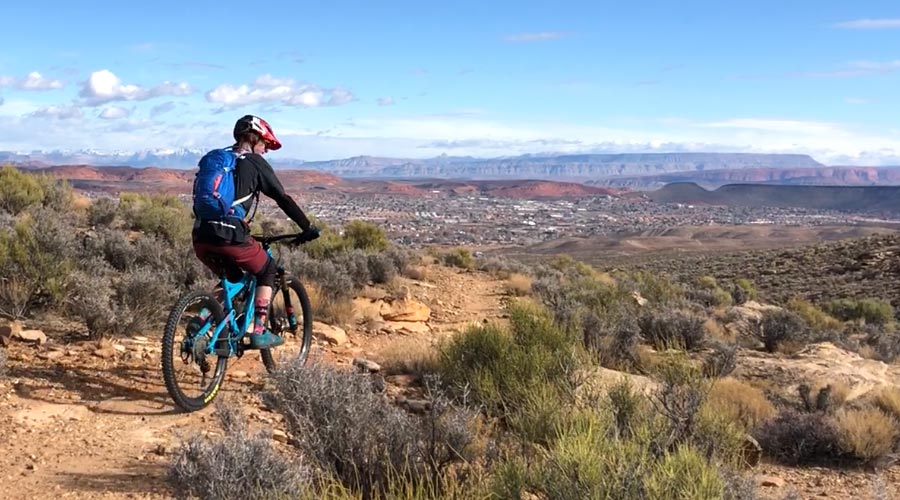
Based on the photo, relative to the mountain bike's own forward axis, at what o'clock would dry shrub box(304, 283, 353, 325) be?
The dry shrub is roughly at 11 o'clock from the mountain bike.

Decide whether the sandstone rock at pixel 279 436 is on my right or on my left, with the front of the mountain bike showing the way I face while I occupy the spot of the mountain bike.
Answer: on my right

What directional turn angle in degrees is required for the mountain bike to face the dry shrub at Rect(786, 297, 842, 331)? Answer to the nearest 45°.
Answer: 0° — it already faces it

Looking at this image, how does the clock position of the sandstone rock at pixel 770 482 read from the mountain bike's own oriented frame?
The sandstone rock is roughly at 2 o'clock from the mountain bike.

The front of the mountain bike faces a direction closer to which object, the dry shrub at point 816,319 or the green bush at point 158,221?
the dry shrub

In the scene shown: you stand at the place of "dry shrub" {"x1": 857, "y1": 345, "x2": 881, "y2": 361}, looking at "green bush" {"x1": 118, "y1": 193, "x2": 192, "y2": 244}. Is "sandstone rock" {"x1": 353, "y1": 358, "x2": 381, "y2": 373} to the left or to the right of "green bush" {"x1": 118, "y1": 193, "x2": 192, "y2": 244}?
left

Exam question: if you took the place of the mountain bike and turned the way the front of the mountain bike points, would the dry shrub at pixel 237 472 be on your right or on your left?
on your right

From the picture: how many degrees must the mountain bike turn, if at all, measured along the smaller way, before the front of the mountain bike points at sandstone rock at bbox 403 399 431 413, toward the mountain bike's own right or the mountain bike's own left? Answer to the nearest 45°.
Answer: approximately 45° to the mountain bike's own right

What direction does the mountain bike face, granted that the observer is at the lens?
facing away from the viewer and to the right of the viewer
